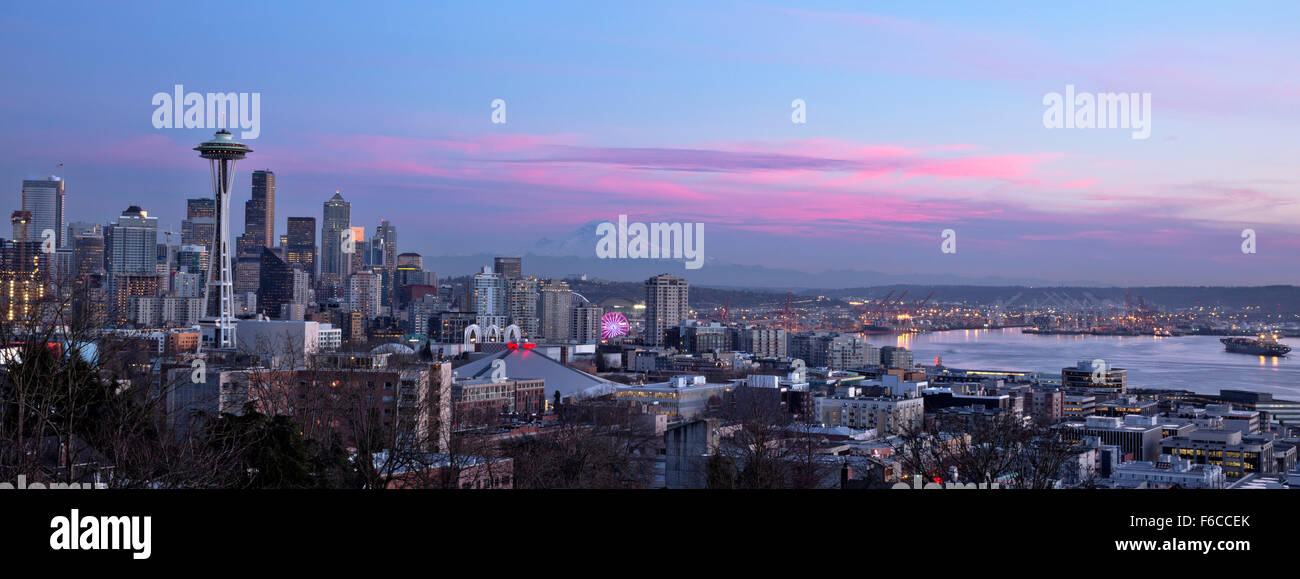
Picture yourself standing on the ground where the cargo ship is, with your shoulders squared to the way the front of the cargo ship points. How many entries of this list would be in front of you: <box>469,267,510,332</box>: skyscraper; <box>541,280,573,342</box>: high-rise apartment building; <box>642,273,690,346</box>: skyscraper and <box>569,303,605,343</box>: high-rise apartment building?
4

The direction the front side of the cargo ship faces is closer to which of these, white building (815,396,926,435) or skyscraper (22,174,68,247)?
the skyscraper

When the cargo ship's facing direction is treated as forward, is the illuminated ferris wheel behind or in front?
in front

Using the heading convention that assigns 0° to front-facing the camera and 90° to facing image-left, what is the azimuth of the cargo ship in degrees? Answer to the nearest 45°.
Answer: approximately 90°

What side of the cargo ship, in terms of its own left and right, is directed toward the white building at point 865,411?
left

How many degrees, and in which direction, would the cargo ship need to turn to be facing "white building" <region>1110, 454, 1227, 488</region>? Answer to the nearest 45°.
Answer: approximately 90° to its left

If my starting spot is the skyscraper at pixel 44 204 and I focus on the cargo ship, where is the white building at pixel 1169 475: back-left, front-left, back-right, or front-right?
front-right

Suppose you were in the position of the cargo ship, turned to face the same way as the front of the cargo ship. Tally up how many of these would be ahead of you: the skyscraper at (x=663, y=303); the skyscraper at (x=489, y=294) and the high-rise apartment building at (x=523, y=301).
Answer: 3

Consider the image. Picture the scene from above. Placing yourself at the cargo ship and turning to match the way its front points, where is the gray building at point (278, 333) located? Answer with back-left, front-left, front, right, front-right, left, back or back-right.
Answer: front-left

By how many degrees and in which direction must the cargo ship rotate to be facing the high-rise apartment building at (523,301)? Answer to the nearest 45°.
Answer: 0° — it already faces it

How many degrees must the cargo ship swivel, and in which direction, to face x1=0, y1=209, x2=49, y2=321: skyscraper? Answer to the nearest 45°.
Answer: approximately 45° to its left

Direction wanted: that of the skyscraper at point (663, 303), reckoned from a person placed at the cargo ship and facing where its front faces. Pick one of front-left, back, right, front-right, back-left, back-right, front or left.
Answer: front

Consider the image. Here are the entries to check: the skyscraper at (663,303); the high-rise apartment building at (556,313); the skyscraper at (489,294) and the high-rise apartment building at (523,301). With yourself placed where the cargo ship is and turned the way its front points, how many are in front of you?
4

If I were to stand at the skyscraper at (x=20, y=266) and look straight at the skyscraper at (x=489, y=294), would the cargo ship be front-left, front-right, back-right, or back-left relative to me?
front-right

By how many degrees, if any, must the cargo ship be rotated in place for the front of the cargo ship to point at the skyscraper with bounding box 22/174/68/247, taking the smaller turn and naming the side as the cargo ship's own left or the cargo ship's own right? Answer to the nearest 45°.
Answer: approximately 45° to the cargo ship's own left

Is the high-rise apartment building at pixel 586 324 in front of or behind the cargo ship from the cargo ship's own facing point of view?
in front
